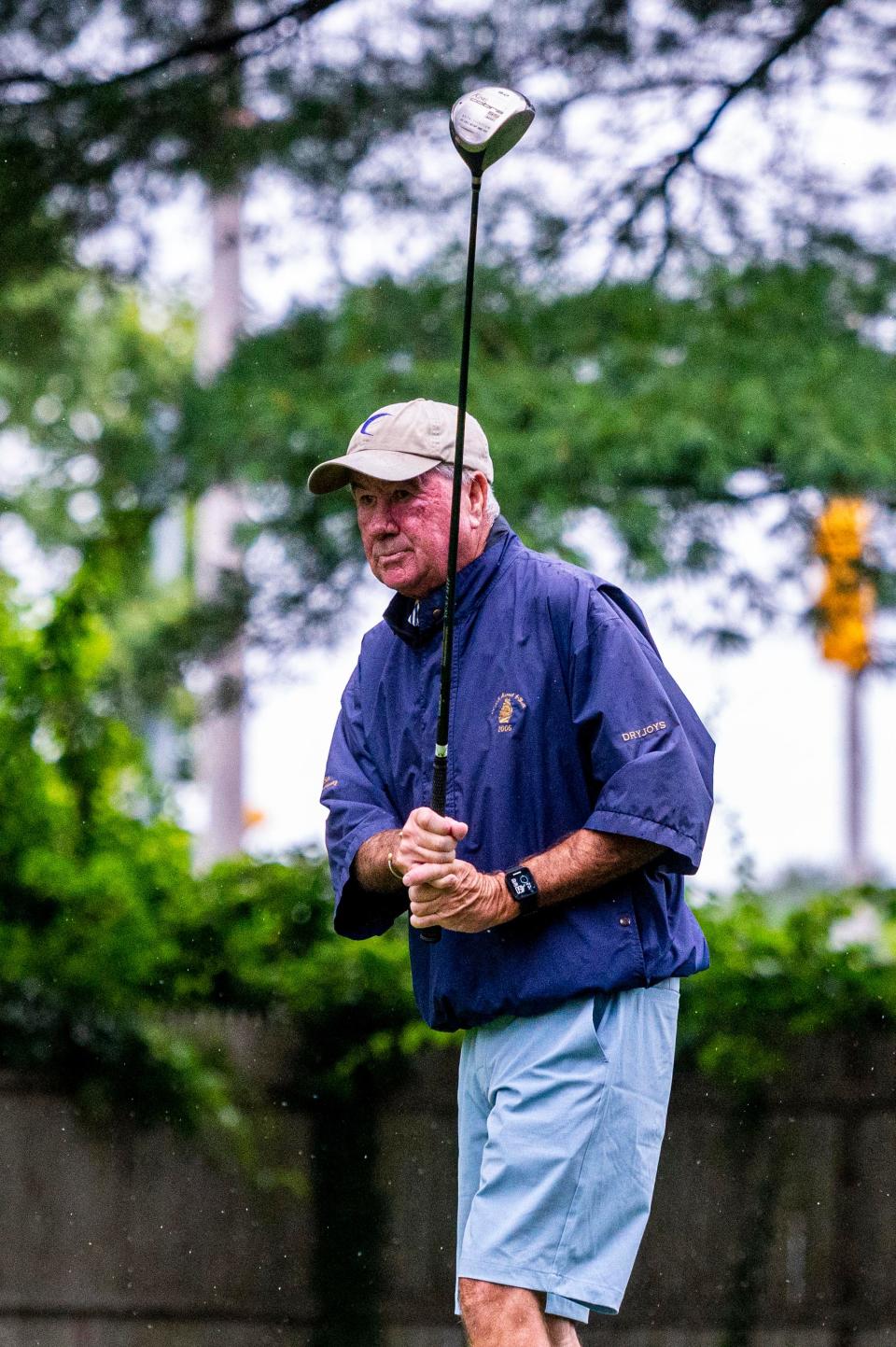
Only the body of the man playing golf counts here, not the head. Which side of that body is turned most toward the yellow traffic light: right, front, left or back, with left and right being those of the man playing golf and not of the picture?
back

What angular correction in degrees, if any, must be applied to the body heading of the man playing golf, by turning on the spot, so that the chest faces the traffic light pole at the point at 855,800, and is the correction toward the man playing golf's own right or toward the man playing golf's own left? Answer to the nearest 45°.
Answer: approximately 135° to the man playing golf's own right

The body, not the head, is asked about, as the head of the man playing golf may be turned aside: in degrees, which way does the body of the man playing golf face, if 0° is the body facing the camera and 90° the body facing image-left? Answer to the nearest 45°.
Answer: approximately 45°

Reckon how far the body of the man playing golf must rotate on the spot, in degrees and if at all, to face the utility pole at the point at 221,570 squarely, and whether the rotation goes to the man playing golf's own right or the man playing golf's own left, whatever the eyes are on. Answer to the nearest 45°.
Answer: approximately 135° to the man playing golf's own right
